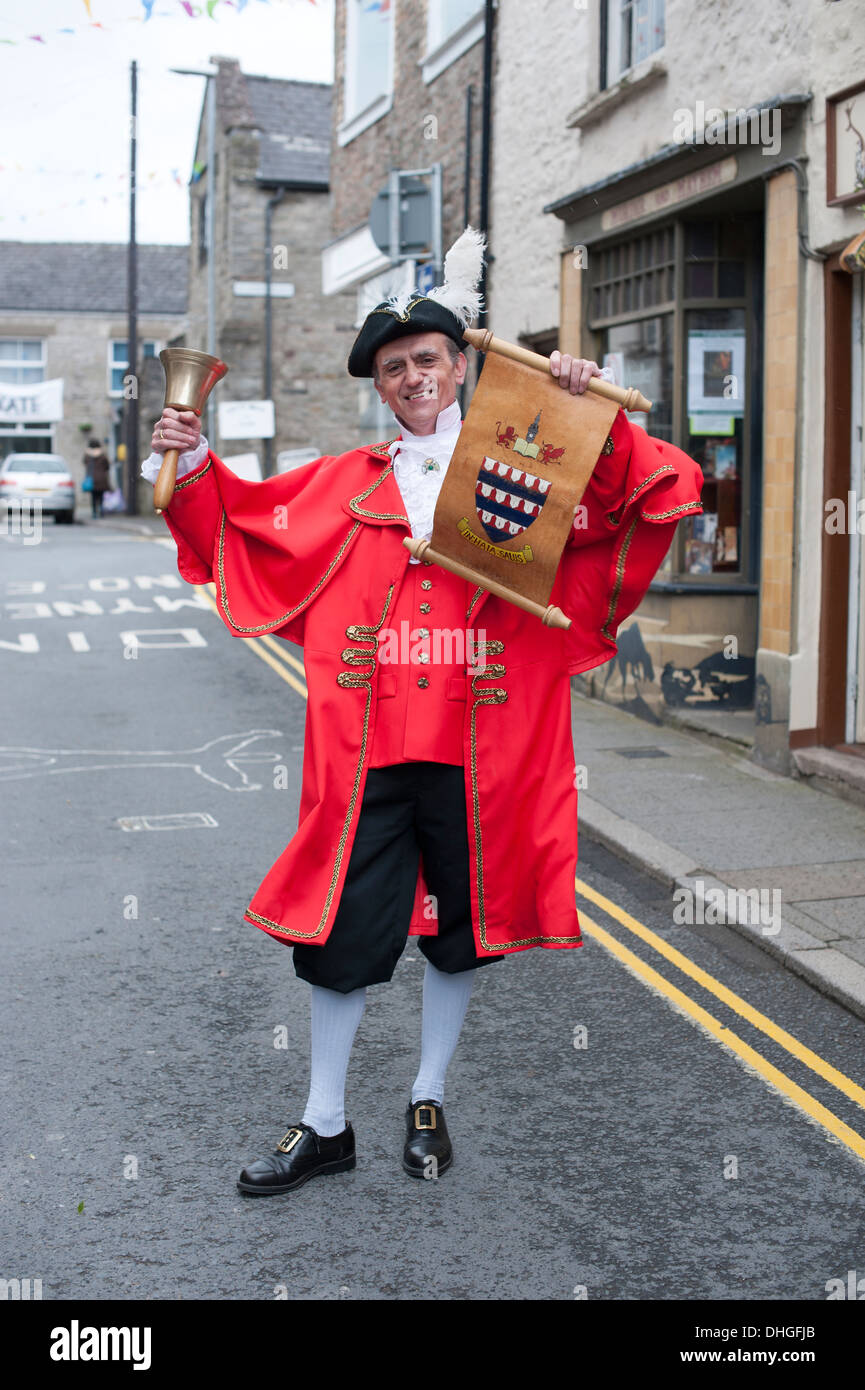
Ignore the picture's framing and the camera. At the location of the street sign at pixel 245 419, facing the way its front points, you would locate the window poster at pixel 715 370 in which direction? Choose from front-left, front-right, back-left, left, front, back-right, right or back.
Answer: front

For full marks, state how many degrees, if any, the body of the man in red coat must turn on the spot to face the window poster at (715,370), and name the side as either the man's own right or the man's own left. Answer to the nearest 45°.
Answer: approximately 180°

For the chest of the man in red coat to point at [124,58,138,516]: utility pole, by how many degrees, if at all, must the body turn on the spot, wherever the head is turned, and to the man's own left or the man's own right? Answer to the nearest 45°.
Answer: approximately 180°

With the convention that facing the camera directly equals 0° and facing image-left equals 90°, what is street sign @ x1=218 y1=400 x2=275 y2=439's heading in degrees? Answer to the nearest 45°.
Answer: approximately 0°

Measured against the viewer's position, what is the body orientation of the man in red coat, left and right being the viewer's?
facing the viewer

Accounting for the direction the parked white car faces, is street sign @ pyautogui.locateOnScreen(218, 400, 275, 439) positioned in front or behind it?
behind

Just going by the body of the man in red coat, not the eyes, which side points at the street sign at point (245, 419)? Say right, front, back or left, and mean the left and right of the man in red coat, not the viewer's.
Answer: back

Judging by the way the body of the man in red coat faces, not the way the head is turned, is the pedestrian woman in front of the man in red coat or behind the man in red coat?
behind
